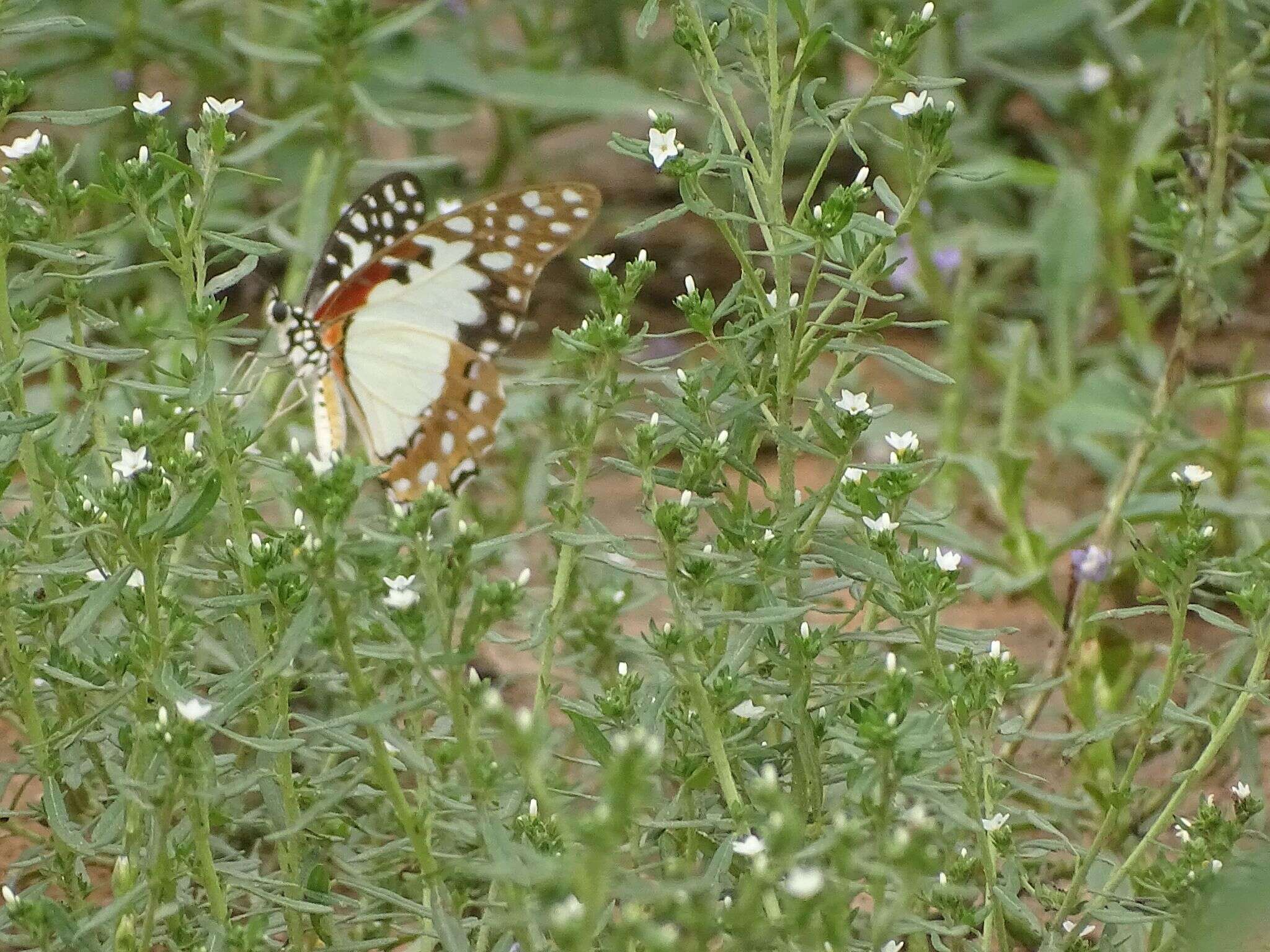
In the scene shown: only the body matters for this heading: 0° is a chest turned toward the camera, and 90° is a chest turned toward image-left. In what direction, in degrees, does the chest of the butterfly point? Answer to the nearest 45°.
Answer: approximately 90°
